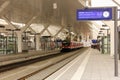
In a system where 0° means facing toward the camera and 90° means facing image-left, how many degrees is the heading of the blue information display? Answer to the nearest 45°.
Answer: approximately 0°
